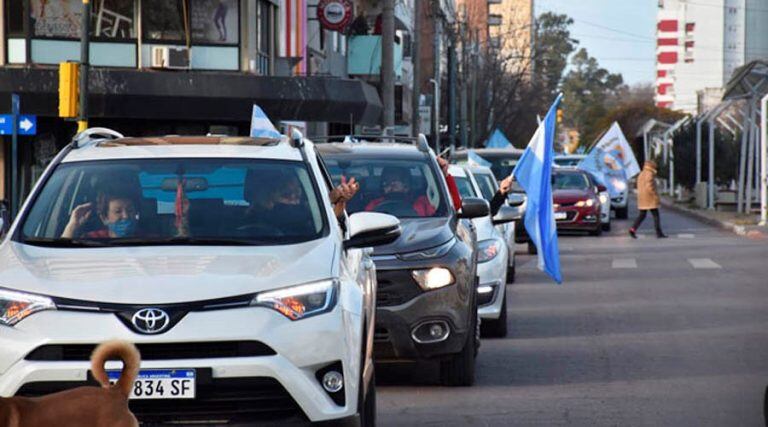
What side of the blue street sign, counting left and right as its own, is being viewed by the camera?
front

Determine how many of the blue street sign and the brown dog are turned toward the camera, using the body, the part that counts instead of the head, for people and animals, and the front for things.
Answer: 1

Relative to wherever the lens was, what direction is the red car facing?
facing the viewer

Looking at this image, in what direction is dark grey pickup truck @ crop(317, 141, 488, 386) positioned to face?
toward the camera

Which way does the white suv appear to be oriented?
toward the camera

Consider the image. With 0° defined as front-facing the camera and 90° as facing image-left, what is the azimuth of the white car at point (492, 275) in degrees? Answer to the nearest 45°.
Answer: approximately 0°

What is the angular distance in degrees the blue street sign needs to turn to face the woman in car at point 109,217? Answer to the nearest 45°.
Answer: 0° — it already faces them

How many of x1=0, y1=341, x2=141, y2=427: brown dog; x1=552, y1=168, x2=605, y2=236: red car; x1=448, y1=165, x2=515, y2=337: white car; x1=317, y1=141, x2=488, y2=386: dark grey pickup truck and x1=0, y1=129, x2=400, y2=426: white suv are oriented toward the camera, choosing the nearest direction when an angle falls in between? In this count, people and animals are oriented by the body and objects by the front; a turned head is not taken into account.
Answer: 4

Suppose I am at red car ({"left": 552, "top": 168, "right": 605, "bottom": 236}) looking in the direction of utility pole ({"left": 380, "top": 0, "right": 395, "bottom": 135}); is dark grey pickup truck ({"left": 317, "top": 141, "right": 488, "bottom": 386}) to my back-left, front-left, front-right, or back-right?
front-left
